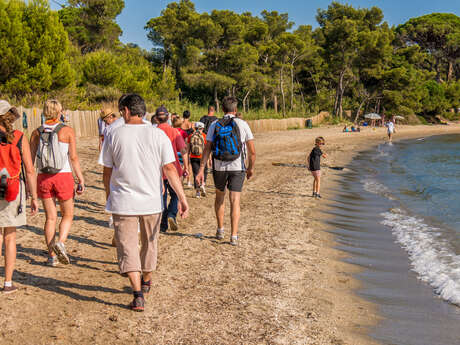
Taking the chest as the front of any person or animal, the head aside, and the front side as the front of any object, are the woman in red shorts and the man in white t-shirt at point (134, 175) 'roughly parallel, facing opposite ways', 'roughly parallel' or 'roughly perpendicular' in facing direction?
roughly parallel

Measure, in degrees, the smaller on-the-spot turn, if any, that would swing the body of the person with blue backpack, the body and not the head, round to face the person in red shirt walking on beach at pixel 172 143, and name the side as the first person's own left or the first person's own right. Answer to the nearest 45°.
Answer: approximately 45° to the first person's own left

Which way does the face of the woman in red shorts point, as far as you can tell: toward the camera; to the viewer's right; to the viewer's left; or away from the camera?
away from the camera

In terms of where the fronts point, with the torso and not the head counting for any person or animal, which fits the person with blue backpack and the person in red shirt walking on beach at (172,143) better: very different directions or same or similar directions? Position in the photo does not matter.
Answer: same or similar directions

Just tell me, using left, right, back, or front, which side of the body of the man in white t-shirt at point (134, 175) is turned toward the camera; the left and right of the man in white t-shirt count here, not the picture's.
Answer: back

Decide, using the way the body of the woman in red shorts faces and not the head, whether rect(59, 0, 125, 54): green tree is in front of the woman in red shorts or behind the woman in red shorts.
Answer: in front

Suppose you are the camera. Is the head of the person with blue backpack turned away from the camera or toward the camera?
away from the camera

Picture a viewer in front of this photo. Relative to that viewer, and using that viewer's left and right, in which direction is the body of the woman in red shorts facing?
facing away from the viewer

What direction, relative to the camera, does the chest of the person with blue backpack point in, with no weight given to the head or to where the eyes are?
away from the camera

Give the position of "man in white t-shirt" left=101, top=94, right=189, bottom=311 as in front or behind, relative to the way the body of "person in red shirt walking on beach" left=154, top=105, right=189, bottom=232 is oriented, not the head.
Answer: behind

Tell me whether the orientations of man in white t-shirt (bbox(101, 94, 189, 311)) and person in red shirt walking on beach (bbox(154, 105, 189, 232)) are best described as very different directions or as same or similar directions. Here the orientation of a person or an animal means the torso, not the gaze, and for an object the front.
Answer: same or similar directions

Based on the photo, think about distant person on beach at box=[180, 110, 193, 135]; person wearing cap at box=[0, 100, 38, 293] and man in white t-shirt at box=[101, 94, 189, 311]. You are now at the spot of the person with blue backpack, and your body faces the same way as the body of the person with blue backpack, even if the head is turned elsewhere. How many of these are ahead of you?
1

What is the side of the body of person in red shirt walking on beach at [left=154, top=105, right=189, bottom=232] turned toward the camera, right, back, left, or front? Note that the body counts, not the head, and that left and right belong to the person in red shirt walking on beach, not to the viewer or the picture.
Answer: back

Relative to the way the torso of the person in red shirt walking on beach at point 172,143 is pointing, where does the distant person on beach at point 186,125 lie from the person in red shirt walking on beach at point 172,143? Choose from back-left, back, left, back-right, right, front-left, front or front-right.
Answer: front

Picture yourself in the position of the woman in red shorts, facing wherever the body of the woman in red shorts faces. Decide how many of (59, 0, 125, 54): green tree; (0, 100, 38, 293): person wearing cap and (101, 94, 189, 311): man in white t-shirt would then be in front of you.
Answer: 1
